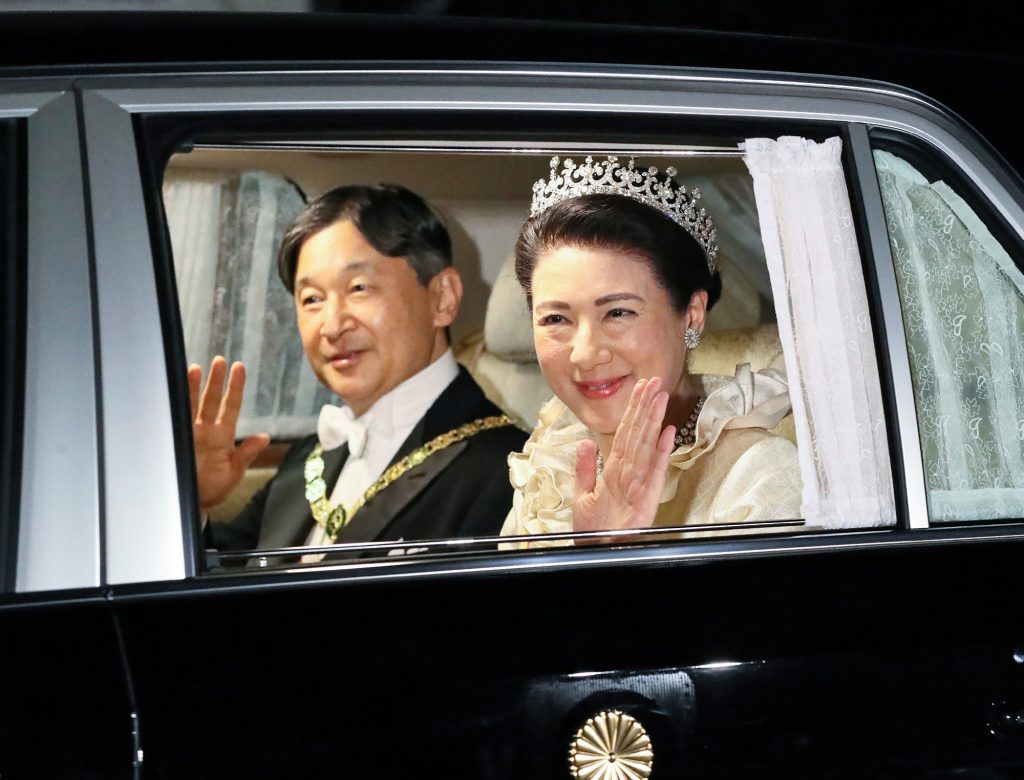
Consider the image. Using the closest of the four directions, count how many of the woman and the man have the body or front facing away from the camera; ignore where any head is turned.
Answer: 0

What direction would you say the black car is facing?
to the viewer's left

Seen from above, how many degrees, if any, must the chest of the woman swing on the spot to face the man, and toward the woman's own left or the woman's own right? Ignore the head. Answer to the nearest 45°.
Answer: approximately 90° to the woman's own right

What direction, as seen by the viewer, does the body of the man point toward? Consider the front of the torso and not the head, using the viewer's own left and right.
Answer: facing the viewer and to the left of the viewer

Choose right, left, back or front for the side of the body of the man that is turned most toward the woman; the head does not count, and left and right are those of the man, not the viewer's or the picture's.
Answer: left
